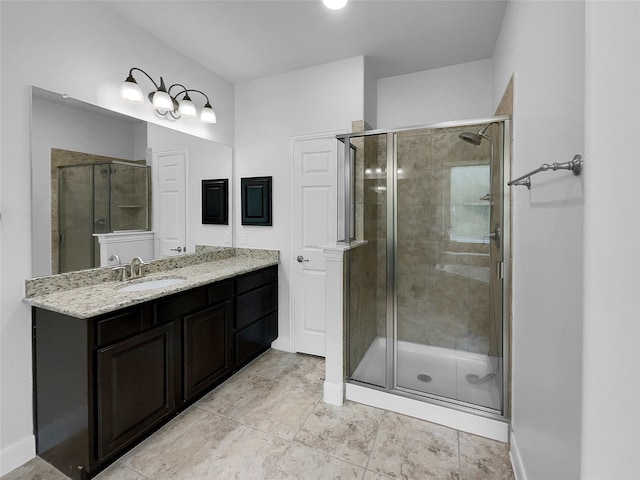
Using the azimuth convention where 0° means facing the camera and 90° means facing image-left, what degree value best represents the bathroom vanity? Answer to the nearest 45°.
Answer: approximately 315°

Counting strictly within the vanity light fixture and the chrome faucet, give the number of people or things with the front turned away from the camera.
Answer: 0

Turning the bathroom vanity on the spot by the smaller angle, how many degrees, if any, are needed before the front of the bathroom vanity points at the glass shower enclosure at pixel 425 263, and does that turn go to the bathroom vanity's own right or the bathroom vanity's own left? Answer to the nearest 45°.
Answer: approximately 45° to the bathroom vanity's own left

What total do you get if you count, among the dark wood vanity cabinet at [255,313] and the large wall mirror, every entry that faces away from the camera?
0

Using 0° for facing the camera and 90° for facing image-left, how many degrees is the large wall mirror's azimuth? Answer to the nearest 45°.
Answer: approximately 315°

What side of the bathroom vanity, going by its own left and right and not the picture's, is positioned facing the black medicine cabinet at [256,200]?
left

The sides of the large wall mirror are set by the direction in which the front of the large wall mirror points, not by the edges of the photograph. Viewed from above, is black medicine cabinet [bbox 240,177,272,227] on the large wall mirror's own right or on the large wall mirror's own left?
on the large wall mirror's own left
